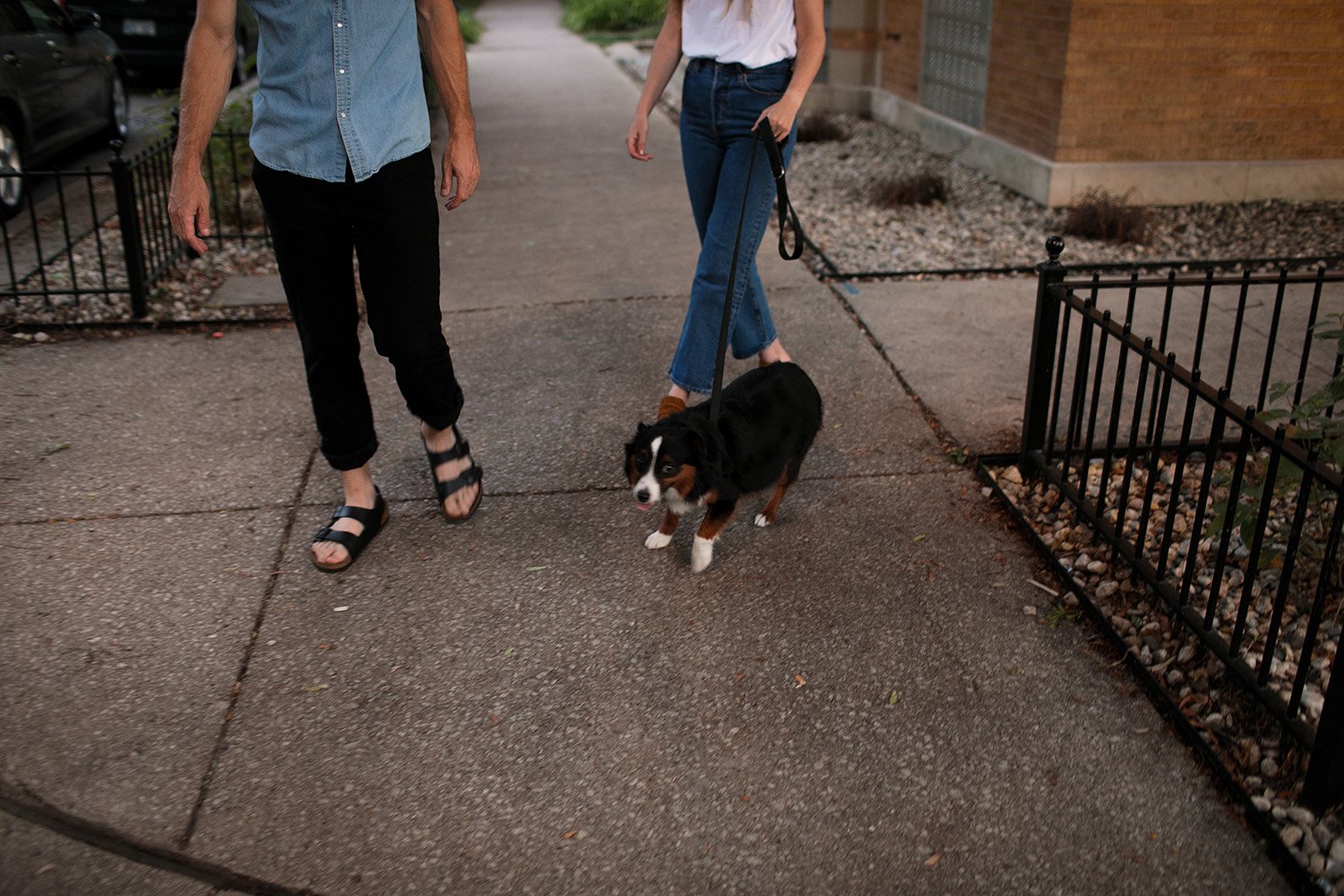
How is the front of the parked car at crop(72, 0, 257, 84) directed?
away from the camera

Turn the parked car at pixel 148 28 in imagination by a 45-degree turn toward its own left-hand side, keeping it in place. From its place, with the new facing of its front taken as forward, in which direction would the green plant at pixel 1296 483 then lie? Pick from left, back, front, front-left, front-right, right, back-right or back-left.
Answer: back-left

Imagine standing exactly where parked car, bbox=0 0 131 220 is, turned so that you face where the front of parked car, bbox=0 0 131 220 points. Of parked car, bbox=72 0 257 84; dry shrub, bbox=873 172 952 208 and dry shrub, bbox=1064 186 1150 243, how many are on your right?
2

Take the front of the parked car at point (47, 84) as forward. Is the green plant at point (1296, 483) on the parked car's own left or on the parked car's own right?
on the parked car's own right

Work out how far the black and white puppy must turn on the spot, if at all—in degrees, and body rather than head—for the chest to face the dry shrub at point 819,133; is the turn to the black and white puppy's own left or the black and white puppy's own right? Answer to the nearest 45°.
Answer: approximately 135° to the black and white puppy's own right

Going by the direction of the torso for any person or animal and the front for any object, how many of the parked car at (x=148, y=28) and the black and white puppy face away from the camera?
1

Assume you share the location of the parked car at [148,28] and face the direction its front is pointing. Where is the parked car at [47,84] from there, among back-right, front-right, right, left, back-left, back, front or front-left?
back

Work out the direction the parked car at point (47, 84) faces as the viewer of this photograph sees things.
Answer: facing away from the viewer and to the right of the viewer

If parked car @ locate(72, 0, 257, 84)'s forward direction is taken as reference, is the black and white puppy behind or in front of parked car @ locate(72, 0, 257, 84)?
behind

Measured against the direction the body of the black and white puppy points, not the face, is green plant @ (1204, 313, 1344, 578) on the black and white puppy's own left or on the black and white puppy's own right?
on the black and white puppy's own left

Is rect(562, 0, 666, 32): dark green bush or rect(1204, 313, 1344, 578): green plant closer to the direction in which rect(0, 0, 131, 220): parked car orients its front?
the dark green bush

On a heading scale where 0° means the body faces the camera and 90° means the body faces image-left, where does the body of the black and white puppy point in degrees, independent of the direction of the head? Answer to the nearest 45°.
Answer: approximately 45°

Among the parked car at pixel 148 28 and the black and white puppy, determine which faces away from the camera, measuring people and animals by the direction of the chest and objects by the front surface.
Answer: the parked car

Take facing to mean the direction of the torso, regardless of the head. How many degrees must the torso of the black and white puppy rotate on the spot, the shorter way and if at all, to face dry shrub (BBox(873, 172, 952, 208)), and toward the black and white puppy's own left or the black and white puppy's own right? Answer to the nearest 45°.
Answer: approximately 135° to the black and white puppy's own right

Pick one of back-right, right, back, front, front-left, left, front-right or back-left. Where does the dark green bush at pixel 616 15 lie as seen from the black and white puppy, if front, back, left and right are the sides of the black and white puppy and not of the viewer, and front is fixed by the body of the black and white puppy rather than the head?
back-right
